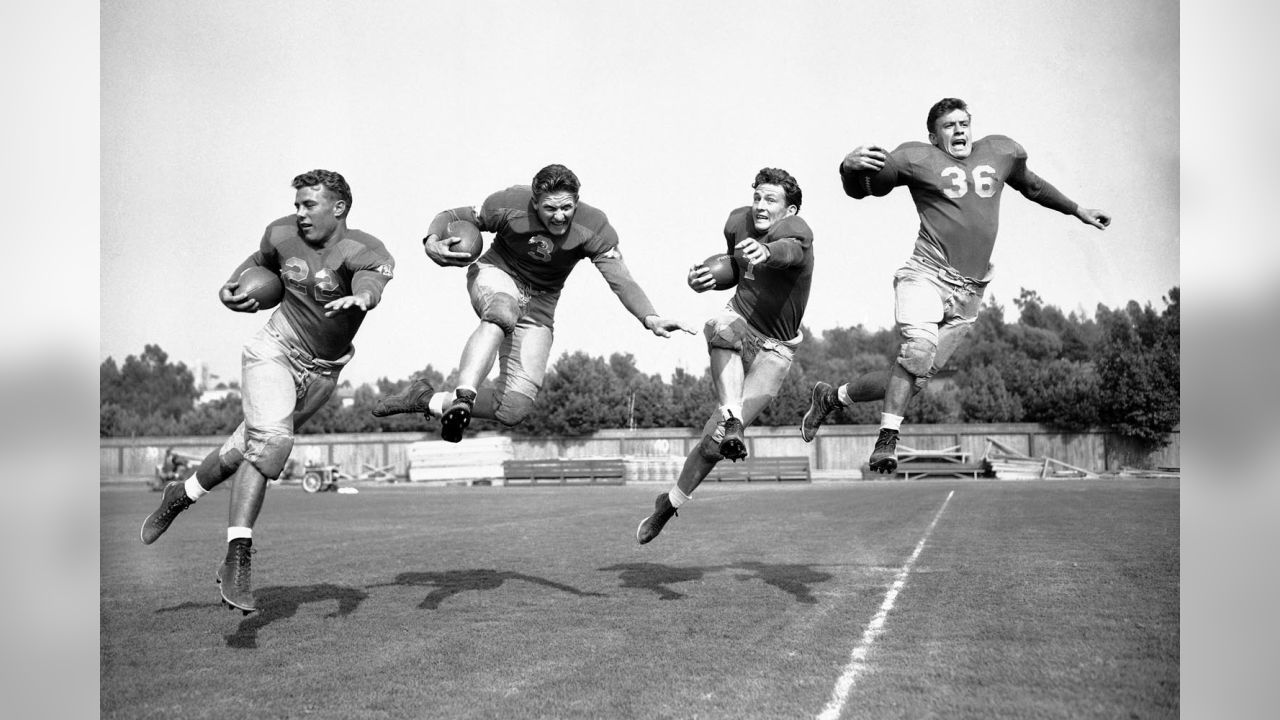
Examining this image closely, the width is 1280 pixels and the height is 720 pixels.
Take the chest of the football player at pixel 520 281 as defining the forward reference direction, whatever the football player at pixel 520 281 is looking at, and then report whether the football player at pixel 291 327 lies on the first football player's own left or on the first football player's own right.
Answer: on the first football player's own right

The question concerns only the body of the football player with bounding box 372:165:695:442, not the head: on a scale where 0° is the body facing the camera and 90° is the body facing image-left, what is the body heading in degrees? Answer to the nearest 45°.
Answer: approximately 0°

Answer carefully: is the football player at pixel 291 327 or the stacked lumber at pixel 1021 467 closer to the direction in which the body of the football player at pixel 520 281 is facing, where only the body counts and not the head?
the football player

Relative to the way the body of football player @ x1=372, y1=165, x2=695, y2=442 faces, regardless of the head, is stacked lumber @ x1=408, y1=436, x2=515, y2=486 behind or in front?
behind

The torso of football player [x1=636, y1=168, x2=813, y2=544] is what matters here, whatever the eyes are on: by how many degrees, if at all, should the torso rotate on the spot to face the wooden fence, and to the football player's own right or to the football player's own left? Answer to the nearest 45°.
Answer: approximately 135° to the football player's own right

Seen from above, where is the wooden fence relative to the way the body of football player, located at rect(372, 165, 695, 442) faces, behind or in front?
behind

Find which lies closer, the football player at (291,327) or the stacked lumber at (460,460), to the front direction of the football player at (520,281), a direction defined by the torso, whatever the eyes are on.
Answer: the football player

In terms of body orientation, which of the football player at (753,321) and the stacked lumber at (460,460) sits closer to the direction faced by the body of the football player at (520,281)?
the football player

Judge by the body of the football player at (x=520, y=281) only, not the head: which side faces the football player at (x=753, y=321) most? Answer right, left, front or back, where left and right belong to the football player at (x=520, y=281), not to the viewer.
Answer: left

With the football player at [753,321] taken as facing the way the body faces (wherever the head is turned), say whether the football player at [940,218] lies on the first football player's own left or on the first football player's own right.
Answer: on the first football player's own left

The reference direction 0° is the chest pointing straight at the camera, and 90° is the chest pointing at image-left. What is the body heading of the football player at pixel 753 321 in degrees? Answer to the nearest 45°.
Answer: approximately 45°
